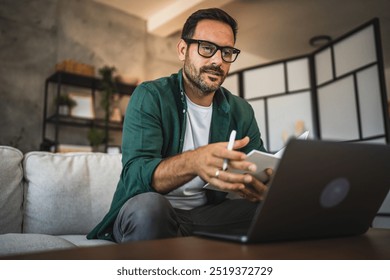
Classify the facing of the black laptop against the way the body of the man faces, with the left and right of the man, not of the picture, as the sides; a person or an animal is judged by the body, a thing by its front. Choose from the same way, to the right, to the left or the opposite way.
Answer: the opposite way

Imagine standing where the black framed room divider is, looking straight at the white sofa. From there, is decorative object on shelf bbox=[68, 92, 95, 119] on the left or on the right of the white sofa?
right

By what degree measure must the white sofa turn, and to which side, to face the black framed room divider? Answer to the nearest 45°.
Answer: approximately 135° to its left

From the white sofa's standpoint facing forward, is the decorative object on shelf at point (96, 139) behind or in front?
behind

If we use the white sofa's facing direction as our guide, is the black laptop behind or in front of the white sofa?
in front

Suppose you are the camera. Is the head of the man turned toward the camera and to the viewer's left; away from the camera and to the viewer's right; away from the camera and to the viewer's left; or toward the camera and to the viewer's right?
toward the camera and to the viewer's right

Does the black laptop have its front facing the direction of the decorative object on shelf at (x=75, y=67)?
yes

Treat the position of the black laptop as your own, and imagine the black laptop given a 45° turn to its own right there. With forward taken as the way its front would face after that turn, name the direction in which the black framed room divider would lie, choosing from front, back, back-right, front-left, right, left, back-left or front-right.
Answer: front

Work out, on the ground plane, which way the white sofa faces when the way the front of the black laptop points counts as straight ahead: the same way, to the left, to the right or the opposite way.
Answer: the opposite way

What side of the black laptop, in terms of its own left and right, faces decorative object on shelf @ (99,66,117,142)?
front

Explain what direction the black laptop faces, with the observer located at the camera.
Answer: facing away from the viewer and to the left of the viewer

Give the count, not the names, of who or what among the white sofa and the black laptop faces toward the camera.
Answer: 1

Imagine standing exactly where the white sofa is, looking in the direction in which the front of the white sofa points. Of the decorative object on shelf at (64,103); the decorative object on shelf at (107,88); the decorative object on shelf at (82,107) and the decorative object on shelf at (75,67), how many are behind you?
4

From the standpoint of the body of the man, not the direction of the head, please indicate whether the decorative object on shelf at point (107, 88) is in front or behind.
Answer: behind

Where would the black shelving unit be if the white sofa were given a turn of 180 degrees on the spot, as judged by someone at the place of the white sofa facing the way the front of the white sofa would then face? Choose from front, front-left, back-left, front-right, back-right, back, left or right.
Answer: front

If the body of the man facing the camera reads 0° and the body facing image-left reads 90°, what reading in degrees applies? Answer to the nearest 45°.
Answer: approximately 315°

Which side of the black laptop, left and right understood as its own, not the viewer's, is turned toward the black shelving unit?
front

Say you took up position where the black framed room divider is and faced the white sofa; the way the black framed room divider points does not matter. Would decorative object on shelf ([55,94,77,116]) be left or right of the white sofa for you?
right
